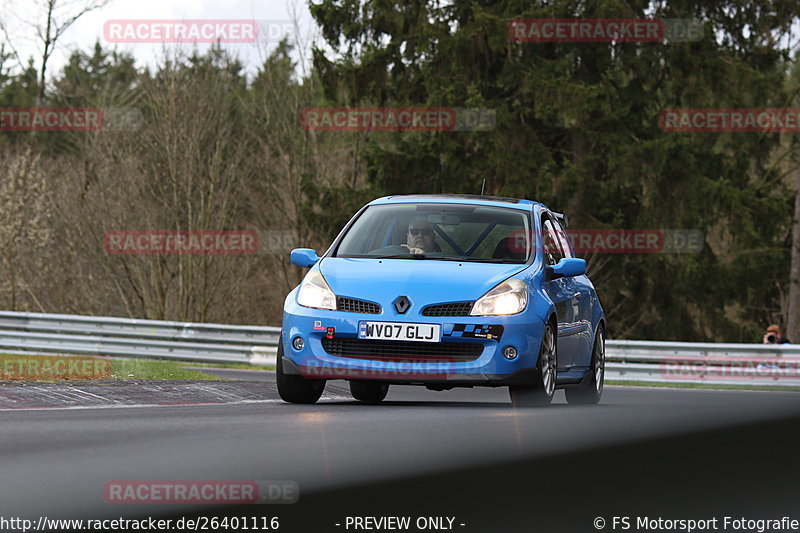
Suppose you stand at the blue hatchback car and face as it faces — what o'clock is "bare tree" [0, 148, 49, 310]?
The bare tree is roughly at 5 o'clock from the blue hatchback car.

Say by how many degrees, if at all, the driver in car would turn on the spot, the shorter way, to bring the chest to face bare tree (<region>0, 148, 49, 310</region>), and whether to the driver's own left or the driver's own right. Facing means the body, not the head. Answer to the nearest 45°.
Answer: approximately 135° to the driver's own right

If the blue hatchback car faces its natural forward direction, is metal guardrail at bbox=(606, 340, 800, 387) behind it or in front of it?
behind

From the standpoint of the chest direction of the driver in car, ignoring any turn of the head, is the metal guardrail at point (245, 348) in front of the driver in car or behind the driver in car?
behind

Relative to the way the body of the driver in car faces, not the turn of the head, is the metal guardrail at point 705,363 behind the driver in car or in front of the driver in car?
behind

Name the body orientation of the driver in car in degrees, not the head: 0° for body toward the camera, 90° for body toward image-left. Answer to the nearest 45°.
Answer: approximately 0°

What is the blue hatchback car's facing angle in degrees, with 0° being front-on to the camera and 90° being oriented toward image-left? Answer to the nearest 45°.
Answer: approximately 0°
